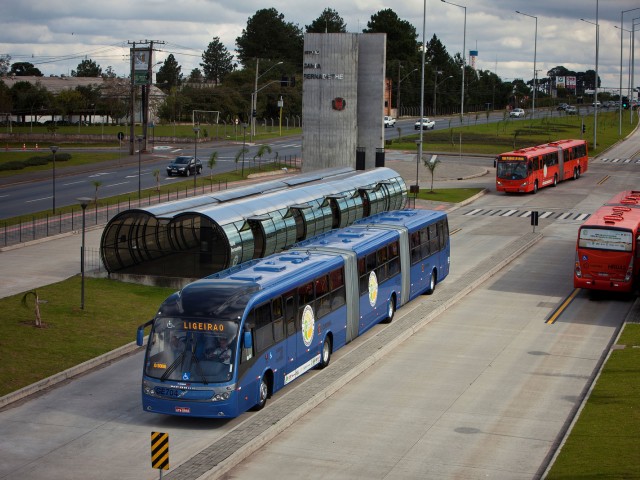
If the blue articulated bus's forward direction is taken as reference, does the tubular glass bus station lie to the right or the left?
on its right

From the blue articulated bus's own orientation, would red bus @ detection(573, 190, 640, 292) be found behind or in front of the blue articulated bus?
behind

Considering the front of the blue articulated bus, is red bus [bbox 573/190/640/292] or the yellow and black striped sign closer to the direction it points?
the yellow and black striped sign

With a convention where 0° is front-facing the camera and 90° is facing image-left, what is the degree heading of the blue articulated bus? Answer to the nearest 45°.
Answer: approximately 45°

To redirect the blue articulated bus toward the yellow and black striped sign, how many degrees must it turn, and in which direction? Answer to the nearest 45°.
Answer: approximately 45° to its left
